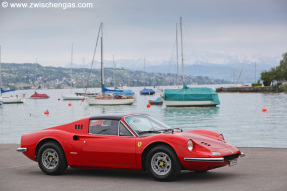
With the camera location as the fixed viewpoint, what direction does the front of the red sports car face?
facing the viewer and to the right of the viewer
